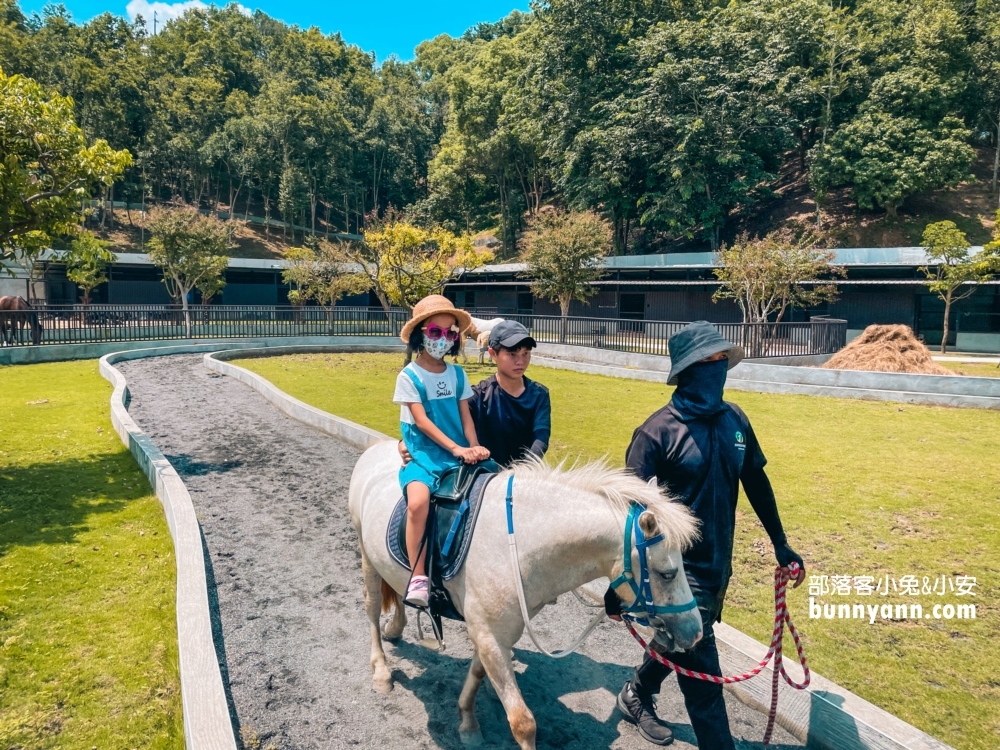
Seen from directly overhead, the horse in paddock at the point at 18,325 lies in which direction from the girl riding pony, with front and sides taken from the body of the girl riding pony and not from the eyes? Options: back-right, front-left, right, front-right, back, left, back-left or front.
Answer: back

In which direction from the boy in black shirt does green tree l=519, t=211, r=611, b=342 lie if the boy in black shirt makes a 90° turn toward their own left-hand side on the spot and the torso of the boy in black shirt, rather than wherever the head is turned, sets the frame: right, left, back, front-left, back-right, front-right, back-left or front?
front-left

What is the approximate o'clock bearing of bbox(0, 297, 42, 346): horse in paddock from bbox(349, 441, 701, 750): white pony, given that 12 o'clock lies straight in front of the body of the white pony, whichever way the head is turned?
The horse in paddock is roughly at 6 o'clock from the white pony.

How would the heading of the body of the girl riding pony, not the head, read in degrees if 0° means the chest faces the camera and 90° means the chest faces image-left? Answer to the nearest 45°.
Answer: approximately 315°

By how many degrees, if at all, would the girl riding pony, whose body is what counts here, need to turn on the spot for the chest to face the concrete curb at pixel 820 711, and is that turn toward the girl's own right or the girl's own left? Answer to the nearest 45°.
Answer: approximately 45° to the girl's own left

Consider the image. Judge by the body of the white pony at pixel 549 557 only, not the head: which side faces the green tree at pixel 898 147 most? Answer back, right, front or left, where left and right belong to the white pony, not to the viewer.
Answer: left

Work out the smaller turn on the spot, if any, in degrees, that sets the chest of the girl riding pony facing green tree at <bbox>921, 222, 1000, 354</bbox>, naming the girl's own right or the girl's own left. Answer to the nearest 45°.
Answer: approximately 90° to the girl's own left

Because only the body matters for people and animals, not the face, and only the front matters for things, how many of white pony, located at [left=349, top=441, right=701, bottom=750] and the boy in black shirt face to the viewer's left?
0

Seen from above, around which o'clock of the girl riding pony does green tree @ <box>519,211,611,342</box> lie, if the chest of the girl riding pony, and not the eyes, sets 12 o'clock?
The green tree is roughly at 8 o'clock from the girl riding pony.

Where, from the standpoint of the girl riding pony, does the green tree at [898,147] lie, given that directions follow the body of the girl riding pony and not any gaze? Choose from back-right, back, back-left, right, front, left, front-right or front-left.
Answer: left

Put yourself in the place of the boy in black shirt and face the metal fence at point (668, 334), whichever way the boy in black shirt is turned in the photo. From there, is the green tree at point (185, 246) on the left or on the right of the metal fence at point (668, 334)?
left

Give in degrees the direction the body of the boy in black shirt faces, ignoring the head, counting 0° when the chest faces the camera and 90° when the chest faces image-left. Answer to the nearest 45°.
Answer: approximately 315°

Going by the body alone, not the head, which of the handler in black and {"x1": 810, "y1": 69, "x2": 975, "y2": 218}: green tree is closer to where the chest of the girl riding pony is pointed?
the handler in black

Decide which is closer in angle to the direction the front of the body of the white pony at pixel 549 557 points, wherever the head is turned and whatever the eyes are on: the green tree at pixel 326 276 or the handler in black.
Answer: the handler in black
